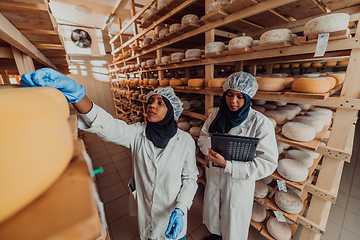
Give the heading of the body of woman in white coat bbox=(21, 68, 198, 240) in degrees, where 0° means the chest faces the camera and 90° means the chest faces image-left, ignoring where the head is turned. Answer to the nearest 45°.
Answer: approximately 45°

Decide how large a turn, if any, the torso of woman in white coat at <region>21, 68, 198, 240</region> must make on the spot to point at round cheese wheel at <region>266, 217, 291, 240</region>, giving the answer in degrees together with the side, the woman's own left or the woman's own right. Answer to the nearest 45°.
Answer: approximately 135° to the woman's own left

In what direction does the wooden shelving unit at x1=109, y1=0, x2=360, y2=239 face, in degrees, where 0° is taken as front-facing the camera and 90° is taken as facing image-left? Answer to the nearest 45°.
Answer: approximately 45°

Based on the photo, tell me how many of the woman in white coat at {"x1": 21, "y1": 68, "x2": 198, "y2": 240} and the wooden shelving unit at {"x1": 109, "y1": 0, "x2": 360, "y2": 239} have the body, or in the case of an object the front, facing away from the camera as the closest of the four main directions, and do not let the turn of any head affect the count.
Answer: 0
